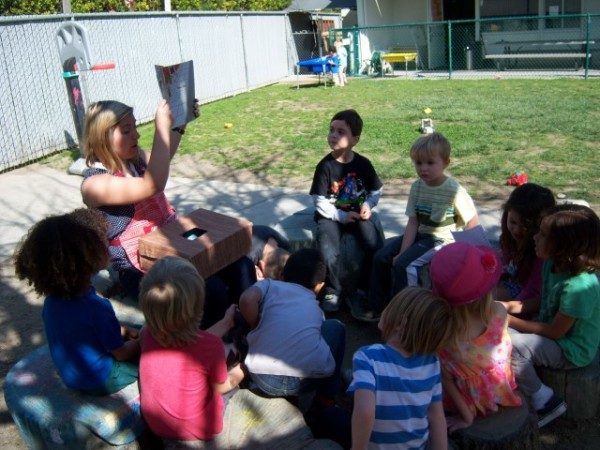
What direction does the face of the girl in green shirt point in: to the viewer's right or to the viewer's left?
to the viewer's left

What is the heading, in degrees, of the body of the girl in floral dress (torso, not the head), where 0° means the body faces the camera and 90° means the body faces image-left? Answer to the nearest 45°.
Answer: approximately 135°

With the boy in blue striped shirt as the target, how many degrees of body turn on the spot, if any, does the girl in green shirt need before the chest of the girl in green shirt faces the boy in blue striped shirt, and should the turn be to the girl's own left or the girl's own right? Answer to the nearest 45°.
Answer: approximately 45° to the girl's own left

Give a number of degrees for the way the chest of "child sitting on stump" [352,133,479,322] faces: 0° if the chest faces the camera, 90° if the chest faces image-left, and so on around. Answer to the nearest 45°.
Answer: approximately 45°

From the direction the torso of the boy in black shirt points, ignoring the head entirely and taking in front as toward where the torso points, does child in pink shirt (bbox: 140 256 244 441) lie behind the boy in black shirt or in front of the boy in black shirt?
in front

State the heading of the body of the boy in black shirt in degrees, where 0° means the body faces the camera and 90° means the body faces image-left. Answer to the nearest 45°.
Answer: approximately 0°

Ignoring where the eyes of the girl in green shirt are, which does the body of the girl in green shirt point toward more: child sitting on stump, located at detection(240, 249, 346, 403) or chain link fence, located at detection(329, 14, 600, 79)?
the child sitting on stump

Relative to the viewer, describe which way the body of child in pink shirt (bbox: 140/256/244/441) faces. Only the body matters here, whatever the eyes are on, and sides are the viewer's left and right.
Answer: facing away from the viewer and to the right of the viewer

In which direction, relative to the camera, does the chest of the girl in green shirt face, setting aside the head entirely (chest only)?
to the viewer's left

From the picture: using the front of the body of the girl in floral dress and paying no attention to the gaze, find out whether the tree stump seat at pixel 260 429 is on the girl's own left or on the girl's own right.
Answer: on the girl's own left

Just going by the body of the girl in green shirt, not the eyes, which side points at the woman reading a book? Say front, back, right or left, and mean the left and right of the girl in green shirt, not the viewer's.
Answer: front

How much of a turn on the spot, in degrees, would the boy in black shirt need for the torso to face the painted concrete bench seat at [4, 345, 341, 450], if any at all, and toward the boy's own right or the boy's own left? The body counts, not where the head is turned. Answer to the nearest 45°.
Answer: approximately 45° to the boy's own right

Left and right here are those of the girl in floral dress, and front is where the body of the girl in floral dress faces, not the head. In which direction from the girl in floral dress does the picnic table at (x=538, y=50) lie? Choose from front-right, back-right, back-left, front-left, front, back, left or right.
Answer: front-right

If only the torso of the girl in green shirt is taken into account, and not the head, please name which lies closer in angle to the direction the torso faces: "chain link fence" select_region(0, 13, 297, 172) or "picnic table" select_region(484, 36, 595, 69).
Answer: the chain link fence
